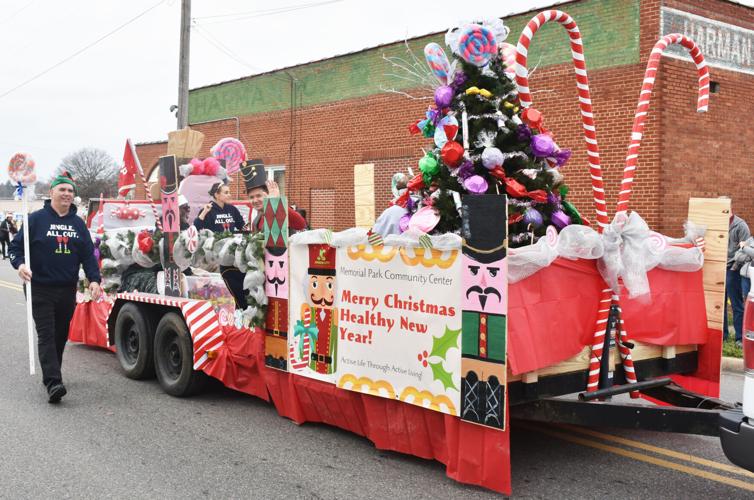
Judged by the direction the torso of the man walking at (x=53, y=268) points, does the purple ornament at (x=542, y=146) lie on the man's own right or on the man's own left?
on the man's own left

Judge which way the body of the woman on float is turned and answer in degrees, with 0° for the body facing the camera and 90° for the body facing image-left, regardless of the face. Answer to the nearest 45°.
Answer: approximately 315°

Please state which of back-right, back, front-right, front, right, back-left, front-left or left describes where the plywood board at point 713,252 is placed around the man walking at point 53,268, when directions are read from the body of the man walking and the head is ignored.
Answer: front-left

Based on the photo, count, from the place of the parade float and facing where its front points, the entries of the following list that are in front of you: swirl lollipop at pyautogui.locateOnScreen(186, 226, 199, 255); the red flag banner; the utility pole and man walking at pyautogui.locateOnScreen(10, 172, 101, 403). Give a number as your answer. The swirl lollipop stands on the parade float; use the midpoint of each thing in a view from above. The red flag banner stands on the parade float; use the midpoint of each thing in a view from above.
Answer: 0

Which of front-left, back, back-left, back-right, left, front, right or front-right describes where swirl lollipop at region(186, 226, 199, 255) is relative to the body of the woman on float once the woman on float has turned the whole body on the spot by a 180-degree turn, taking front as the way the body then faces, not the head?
back-left

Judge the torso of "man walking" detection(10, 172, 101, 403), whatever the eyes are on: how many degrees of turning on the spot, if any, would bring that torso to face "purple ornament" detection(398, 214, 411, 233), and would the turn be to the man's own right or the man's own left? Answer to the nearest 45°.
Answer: approximately 45° to the man's own left

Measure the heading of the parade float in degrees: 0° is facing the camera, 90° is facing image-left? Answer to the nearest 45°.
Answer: approximately 315°

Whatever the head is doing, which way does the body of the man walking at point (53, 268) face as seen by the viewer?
toward the camera

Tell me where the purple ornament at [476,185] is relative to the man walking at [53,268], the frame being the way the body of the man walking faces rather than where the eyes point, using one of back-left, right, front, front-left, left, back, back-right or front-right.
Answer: front-left

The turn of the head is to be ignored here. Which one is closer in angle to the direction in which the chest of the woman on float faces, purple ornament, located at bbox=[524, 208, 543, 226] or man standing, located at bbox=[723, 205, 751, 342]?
the purple ornament

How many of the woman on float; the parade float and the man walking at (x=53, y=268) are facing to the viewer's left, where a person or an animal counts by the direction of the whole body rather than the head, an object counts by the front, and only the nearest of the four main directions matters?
0

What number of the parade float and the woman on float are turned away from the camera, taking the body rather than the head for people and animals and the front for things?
0

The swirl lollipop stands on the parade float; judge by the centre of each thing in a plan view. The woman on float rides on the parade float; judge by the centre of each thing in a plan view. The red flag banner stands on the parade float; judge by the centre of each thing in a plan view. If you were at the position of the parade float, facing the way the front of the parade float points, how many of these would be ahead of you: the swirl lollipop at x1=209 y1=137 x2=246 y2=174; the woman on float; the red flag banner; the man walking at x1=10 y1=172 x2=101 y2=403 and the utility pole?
0
